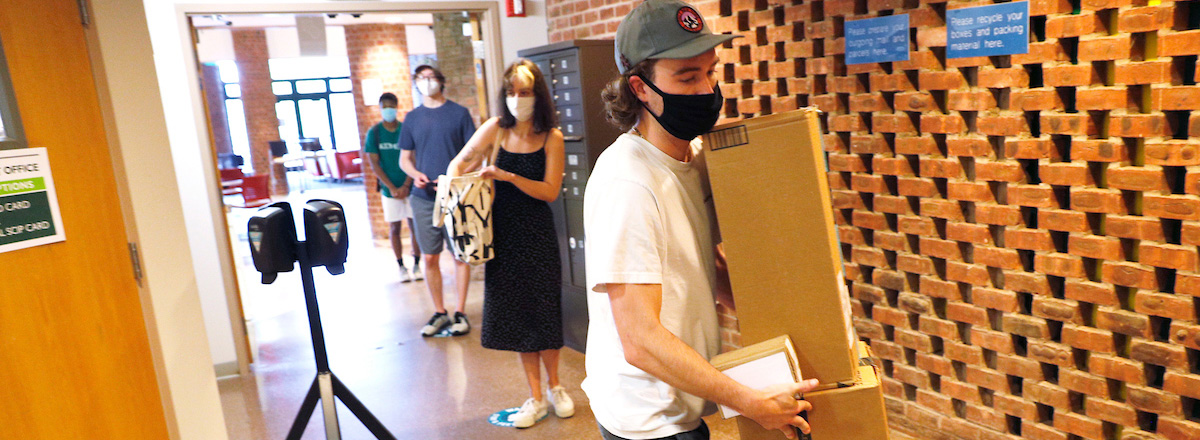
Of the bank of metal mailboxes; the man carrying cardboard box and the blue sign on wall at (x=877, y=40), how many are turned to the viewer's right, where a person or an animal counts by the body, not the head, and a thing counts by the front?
1

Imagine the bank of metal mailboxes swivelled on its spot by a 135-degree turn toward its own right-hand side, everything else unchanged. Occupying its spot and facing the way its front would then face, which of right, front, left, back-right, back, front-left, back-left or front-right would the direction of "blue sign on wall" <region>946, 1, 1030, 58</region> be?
back-right

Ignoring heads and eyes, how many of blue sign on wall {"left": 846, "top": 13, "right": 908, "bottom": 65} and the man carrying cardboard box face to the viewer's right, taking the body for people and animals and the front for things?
1

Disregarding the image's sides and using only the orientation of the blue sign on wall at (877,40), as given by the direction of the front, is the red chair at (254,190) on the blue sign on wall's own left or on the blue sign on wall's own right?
on the blue sign on wall's own right

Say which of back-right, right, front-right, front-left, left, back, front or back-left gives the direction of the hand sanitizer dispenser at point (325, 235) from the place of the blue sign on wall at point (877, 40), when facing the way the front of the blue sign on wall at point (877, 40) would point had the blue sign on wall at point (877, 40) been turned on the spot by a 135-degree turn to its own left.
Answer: back-right

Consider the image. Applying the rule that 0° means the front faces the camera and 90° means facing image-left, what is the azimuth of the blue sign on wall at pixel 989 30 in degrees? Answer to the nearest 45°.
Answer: approximately 45°

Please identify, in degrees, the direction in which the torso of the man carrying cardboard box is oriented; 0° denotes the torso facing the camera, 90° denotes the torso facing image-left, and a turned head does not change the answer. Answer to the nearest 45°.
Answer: approximately 270°

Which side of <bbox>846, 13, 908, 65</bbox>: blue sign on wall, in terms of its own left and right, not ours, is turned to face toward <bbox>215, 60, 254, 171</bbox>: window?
right

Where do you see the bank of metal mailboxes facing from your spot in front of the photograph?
facing the viewer and to the left of the viewer

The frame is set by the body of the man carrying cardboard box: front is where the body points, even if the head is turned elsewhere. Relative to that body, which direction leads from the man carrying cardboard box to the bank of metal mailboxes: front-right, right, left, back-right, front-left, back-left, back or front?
left

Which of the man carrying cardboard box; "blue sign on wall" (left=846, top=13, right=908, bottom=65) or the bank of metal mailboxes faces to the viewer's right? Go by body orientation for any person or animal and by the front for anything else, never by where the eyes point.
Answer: the man carrying cardboard box

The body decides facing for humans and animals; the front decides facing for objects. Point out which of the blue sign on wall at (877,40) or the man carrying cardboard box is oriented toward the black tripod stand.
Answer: the blue sign on wall
